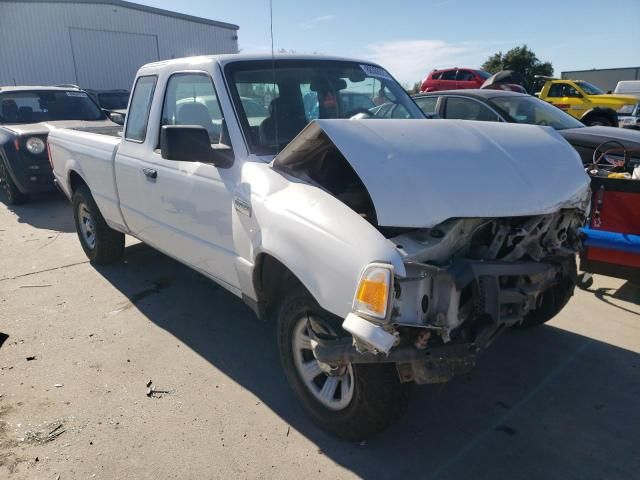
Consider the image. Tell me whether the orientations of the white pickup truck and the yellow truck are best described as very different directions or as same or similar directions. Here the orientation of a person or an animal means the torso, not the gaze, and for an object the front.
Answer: same or similar directions

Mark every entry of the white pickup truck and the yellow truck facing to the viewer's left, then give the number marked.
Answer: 0

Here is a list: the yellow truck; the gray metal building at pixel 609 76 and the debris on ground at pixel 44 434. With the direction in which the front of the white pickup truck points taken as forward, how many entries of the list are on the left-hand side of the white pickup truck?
2

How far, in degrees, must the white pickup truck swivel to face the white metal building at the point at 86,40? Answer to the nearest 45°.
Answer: approximately 180°

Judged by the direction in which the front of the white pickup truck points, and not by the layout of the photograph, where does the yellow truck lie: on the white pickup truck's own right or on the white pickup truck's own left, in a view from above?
on the white pickup truck's own left

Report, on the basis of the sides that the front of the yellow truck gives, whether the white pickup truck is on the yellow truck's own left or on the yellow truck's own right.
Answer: on the yellow truck's own right

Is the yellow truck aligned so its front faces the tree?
no

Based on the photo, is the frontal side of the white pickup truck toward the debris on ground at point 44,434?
no

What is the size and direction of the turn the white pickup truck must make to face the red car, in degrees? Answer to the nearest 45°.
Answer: approximately 135° to its left

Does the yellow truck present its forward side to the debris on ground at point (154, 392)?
no

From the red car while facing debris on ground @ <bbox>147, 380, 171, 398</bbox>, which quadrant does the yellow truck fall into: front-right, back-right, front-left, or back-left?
front-left

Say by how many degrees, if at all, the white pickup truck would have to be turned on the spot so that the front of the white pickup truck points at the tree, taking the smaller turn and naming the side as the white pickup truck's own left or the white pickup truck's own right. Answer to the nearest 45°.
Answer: approximately 135° to the white pickup truck's own left

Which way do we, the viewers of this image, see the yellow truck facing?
facing the viewer and to the right of the viewer
